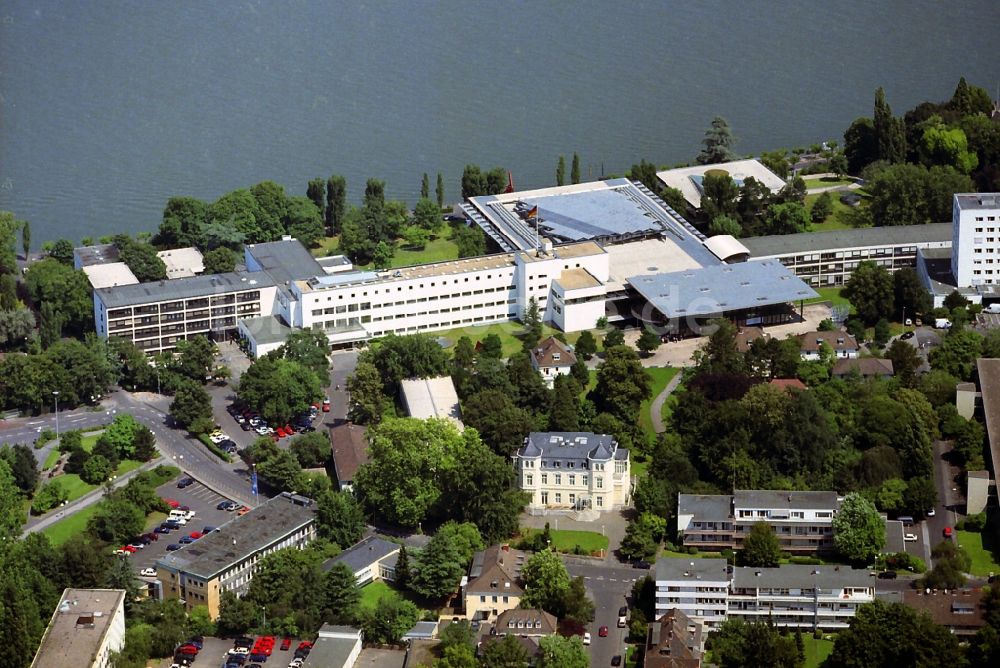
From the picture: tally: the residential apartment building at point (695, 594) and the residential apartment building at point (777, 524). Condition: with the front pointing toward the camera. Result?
2

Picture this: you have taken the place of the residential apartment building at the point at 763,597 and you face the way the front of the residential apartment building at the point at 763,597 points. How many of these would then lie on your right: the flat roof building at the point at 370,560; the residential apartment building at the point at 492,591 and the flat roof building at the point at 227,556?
3

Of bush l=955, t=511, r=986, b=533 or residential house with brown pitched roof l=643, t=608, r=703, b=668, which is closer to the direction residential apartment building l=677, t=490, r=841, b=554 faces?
the residential house with brown pitched roof

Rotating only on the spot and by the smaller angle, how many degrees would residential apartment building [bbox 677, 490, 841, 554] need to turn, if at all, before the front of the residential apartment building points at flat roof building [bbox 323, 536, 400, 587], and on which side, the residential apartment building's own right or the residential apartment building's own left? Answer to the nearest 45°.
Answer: approximately 90° to the residential apartment building's own right

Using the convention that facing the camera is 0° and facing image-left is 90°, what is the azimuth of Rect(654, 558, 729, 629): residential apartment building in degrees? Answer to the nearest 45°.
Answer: approximately 0°

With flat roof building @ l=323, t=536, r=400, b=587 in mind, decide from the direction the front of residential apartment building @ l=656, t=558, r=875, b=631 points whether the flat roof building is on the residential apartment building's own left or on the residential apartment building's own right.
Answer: on the residential apartment building's own right

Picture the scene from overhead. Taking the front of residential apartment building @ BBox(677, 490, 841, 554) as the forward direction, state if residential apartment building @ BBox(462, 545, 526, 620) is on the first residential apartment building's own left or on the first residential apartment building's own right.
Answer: on the first residential apartment building's own right
